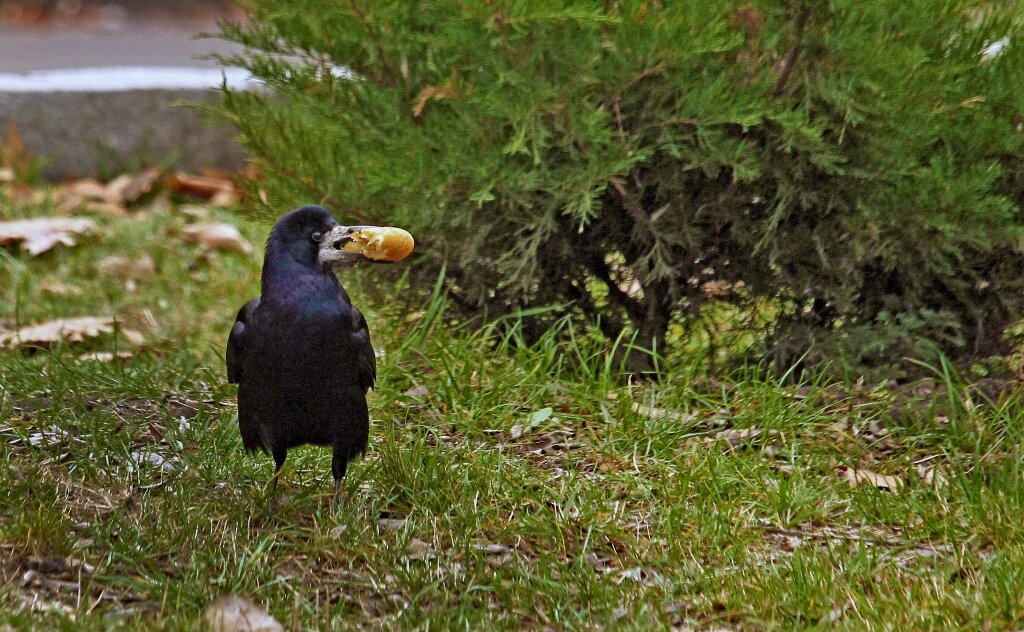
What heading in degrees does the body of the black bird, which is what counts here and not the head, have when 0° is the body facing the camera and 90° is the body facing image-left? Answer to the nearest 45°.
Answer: approximately 0°

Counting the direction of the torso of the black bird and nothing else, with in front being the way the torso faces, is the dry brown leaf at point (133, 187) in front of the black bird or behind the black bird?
behind

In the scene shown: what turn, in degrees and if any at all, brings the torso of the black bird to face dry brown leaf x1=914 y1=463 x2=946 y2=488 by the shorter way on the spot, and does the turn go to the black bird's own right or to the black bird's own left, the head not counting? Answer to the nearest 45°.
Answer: approximately 90° to the black bird's own left

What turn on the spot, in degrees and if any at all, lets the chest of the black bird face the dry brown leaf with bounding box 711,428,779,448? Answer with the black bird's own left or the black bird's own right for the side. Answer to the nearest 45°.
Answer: approximately 90° to the black bird's own left

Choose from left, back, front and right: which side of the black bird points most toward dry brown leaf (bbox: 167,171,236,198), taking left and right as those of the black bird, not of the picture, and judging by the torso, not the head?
back

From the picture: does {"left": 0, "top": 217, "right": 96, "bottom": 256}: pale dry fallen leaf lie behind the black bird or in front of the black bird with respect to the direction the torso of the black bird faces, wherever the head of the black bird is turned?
behind

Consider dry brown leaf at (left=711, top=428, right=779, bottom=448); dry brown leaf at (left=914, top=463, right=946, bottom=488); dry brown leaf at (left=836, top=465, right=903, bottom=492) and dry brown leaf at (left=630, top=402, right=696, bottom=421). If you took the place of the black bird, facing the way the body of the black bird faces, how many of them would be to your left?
4

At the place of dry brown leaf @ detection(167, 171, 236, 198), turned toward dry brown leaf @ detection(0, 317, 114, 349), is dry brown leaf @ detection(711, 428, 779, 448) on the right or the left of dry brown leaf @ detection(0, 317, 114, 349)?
left

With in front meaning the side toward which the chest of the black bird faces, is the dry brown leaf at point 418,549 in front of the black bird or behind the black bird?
in front
